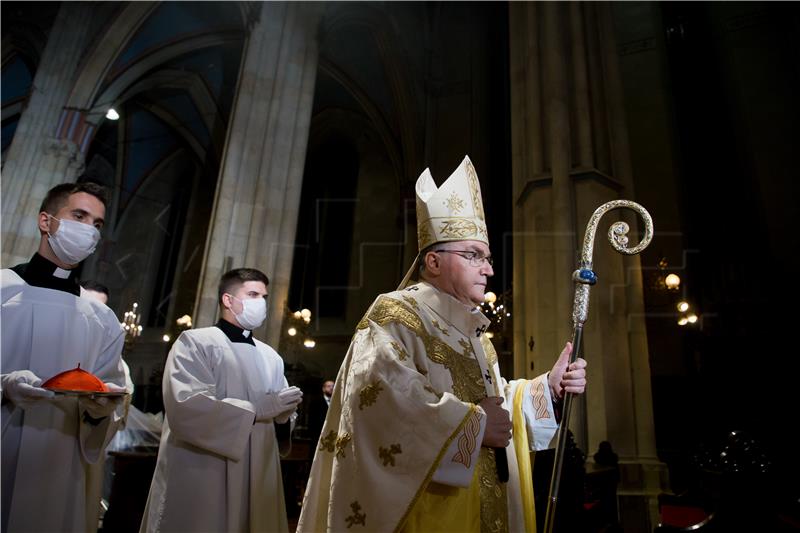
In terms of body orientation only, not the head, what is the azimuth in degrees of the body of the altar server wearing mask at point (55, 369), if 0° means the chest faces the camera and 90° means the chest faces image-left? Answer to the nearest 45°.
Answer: approximately 315°

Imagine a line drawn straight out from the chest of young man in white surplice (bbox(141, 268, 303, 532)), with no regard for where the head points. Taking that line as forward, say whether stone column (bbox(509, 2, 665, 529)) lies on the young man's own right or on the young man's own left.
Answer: on the young man's own left

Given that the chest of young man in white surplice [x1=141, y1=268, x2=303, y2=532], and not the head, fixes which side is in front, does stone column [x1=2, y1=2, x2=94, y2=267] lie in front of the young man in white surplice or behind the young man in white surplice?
behind

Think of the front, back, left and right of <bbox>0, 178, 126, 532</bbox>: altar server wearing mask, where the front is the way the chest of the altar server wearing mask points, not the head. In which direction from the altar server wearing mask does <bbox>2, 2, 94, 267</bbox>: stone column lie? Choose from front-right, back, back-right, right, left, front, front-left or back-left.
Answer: back-left

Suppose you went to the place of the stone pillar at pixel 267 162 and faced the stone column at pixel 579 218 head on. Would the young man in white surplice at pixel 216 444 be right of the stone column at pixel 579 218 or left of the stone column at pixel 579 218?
right

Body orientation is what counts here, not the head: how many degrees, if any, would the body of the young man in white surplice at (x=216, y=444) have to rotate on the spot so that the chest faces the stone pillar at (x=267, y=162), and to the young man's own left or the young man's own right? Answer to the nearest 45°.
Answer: approximately 135° to the young man's own left

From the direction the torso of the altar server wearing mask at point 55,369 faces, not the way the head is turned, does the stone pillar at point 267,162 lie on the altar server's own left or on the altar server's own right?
on the altar server's own left

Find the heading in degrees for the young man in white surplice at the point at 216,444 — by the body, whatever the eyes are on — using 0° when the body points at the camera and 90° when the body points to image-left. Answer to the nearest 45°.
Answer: approximately 315°
